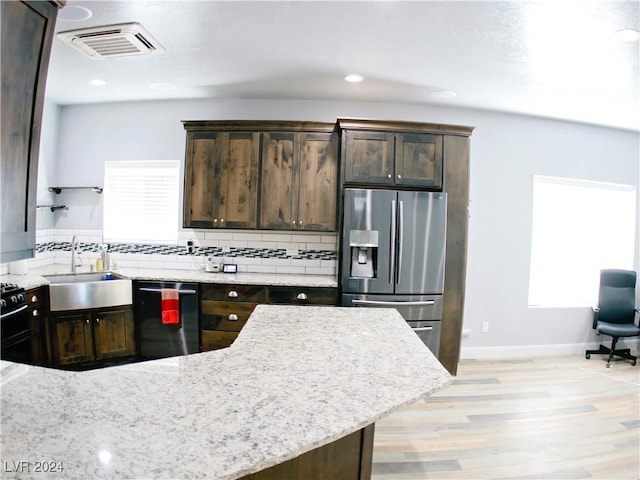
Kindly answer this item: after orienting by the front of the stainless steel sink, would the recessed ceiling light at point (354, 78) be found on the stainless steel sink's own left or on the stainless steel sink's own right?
on the stainless steel sink's own left

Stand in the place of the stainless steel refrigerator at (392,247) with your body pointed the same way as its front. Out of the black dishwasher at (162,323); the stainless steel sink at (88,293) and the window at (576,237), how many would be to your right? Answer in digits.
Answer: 2

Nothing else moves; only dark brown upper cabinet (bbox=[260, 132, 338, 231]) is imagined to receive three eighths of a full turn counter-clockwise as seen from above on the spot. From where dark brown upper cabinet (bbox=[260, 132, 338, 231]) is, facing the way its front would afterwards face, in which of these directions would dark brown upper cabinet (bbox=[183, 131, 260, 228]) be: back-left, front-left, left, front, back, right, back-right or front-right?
back-left

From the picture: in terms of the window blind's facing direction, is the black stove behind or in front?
in front

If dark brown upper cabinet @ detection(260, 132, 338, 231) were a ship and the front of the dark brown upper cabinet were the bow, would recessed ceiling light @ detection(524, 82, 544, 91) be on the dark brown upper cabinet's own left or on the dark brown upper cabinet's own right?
on the dark brown upper cabinet's own left

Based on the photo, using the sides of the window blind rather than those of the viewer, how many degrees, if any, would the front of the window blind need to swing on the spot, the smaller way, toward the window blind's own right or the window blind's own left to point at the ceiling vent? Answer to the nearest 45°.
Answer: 0° — it already faces it

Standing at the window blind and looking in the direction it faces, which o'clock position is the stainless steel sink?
The stainless steel sink is roughly at 1 o'clock from the window blind.

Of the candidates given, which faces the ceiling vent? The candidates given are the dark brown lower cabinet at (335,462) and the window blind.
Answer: the window blind
